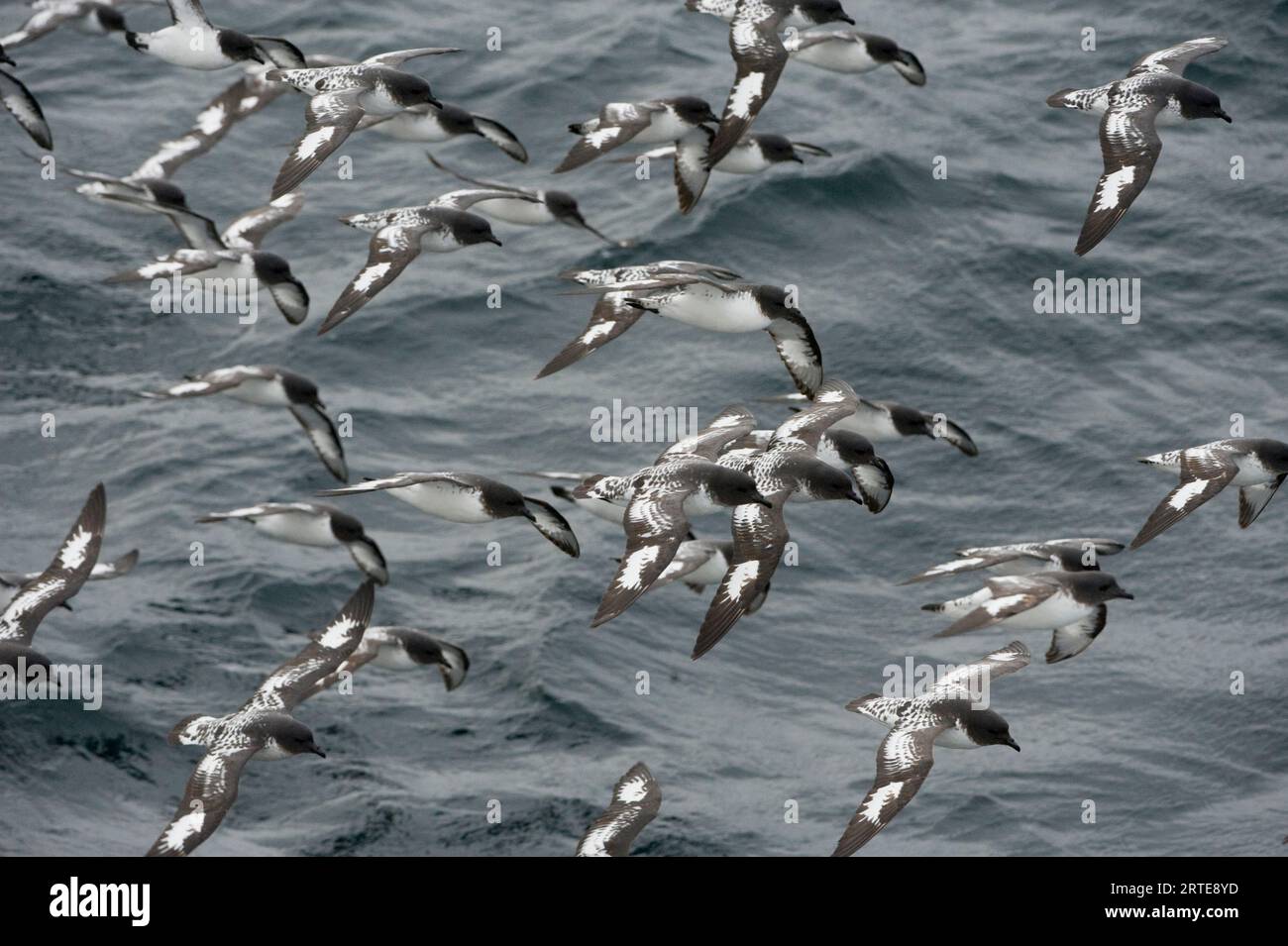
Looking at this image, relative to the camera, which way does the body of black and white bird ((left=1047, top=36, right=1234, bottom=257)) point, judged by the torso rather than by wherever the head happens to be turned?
to the viewer's right

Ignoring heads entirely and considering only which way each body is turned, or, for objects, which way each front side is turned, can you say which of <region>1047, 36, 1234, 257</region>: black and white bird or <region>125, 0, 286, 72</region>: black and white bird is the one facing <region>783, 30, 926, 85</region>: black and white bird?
<region>125, 0, 286, 72</region>: black and white bird

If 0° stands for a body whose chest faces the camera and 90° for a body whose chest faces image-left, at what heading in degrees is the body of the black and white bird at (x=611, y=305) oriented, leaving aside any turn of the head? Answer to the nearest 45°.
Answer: approximately 270°

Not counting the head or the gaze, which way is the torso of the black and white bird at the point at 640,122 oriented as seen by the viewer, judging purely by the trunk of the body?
to the viewer's right

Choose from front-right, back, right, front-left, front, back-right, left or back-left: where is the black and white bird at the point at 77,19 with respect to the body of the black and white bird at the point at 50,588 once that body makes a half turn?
right

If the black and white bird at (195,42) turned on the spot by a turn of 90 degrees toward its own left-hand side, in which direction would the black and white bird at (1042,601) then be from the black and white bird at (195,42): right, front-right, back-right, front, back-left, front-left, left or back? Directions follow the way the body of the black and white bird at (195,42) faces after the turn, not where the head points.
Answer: back-right

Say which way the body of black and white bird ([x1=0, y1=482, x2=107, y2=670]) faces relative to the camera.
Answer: to the viewer's right

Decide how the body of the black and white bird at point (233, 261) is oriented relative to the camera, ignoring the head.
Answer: to the viewer's right

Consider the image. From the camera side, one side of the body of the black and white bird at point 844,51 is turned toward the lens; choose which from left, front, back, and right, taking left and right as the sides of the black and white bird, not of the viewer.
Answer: right

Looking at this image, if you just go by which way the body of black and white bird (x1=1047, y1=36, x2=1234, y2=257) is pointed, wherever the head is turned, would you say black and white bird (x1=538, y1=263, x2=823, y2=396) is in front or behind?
behind

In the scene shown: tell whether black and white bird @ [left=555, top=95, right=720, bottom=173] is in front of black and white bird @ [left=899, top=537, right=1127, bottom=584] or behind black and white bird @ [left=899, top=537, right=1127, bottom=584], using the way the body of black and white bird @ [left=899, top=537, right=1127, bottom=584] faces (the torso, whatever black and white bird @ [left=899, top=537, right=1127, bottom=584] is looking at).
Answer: behind

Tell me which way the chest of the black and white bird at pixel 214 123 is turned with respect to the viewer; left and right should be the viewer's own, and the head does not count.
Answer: facing to the right of the viewer

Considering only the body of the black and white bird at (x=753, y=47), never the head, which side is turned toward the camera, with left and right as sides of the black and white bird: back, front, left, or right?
right

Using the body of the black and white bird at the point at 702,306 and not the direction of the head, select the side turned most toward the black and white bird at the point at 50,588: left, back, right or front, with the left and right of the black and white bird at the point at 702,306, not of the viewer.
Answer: back

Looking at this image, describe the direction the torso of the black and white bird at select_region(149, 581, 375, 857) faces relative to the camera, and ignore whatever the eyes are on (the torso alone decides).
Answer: to the viewer's right

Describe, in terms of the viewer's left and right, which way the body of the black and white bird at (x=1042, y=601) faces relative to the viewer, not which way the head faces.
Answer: facing to the right of the viewer

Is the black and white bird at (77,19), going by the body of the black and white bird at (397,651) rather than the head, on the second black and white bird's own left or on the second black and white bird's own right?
on the second black and white bird's own left

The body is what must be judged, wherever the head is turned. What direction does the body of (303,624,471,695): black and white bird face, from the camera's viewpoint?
to the viewer's right
